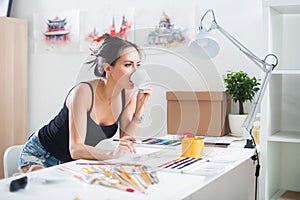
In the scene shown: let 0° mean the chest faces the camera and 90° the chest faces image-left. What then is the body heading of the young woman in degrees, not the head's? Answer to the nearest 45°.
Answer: approximately 315°

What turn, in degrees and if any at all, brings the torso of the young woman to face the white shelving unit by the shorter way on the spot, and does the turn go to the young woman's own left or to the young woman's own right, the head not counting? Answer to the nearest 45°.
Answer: approximately 45° to the young woman's own left

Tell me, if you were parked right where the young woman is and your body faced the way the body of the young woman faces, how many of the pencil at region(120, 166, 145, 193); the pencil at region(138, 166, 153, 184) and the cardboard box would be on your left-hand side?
1

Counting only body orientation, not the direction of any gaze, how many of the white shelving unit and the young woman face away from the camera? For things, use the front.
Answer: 0

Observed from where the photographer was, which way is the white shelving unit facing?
facing the viewer

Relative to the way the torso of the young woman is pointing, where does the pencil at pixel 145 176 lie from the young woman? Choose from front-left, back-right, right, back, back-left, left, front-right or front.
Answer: front-right

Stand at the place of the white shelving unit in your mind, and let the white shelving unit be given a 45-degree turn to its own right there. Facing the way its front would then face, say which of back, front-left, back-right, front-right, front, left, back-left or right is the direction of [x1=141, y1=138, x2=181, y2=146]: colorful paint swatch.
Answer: front

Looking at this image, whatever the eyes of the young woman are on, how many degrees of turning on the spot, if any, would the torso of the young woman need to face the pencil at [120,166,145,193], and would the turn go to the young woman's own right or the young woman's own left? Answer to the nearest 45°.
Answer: approximately 45° to the young woman's own right
